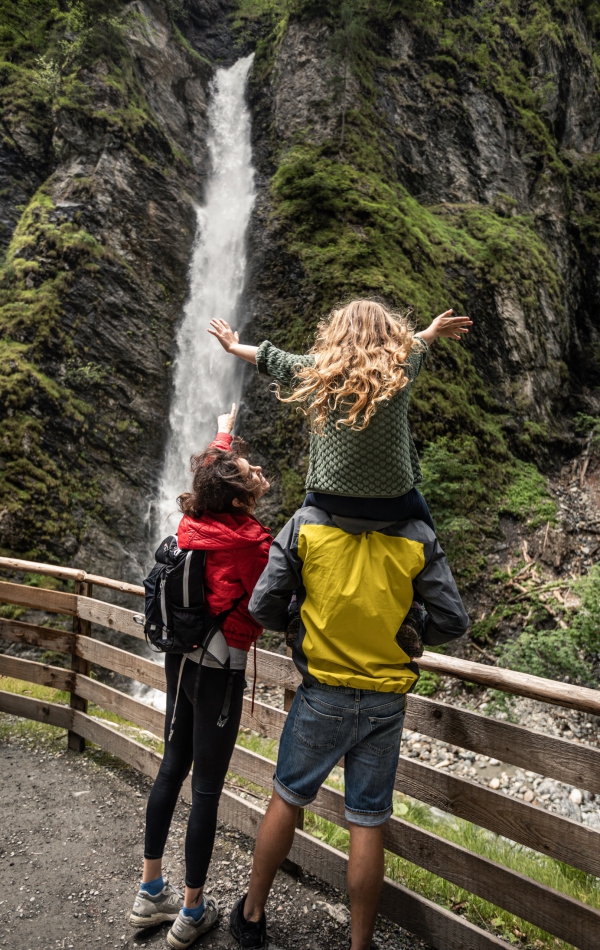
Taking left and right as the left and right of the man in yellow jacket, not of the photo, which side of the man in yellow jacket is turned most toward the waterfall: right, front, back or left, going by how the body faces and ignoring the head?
front

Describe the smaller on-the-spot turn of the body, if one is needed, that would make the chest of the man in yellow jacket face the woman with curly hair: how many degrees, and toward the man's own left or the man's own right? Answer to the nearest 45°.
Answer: approximately 45° to the man's own left

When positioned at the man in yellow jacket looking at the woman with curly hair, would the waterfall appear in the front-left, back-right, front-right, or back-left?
front-right

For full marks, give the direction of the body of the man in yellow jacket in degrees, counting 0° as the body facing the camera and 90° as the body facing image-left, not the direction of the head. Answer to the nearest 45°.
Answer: approximately 180°

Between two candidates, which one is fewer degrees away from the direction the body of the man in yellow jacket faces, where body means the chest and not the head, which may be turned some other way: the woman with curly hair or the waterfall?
the waterfall

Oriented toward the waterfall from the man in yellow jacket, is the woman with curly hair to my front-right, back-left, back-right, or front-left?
front-left
